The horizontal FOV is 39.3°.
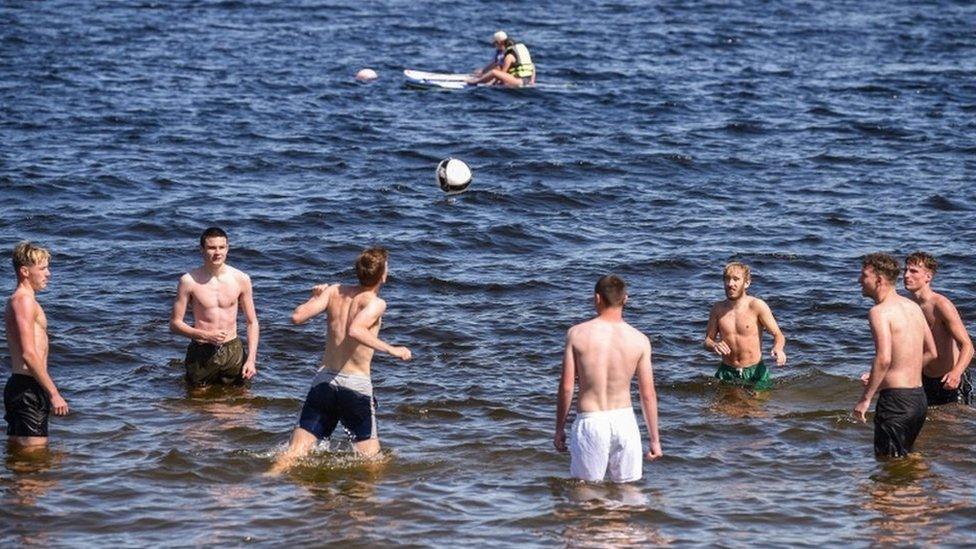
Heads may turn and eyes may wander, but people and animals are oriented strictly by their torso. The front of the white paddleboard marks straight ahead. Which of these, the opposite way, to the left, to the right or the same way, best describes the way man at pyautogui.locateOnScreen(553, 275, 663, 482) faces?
to the right

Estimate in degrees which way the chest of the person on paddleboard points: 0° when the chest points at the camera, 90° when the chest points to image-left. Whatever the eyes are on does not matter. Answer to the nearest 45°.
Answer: approximately 90°

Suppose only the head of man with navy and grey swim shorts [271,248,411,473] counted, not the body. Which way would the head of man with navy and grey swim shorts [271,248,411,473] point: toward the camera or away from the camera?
away from the camera

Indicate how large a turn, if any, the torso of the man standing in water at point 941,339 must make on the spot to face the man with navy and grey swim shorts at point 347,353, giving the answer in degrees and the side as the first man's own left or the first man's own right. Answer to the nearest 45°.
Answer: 0° — they already face them

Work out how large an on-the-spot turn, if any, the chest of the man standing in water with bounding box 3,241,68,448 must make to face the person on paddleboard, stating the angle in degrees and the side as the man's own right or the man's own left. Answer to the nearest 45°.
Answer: approximately 45° to the man's own left

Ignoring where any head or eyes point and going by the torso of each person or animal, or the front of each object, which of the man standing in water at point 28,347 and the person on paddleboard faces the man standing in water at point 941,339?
the man standing in water at point 28,347

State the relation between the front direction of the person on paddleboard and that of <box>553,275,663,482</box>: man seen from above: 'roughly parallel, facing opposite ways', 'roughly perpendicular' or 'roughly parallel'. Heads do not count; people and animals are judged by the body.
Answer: roughly perpendicular

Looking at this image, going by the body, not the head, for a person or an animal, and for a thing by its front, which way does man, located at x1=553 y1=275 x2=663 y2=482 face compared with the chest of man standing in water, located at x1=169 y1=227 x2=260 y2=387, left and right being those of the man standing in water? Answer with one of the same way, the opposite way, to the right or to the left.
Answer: the opposite way

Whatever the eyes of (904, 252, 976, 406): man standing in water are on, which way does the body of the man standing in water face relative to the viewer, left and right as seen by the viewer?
facing the viewer and to the left of the viewer

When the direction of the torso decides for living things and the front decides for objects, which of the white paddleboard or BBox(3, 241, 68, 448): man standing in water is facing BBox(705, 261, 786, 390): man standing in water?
BBox(3, 241, 68, 448): man standing in water

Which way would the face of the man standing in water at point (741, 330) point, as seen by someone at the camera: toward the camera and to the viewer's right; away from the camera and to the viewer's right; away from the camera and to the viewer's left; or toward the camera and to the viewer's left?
toward the camera and to the viewer's left

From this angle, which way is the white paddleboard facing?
to the viewer's left

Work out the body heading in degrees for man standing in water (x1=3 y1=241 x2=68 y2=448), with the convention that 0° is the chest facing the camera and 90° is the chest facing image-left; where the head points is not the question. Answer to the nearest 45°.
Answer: approximately 270°

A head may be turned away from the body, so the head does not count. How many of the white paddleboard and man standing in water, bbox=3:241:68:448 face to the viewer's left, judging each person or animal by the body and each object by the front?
1

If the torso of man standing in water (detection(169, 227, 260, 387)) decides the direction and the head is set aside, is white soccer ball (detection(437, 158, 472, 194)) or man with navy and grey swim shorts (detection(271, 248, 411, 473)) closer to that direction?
the man with navy and grey swim shorts

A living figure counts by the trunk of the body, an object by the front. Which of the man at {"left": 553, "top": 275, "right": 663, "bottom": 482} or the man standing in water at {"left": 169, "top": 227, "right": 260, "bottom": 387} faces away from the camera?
the man

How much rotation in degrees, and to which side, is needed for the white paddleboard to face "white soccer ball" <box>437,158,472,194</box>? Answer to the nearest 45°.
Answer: approximately 90° to its left

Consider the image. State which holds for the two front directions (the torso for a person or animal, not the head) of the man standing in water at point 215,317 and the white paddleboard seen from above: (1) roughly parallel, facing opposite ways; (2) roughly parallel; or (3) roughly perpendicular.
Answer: roughly perpendicular

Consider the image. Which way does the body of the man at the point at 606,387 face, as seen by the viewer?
away from the camera

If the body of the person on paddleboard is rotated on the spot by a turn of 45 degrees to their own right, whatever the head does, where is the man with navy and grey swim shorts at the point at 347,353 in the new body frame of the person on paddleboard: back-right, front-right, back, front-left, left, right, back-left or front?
back-left

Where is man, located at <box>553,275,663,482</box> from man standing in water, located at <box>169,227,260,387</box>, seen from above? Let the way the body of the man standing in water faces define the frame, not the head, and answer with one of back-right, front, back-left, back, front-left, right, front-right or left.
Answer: front-left
